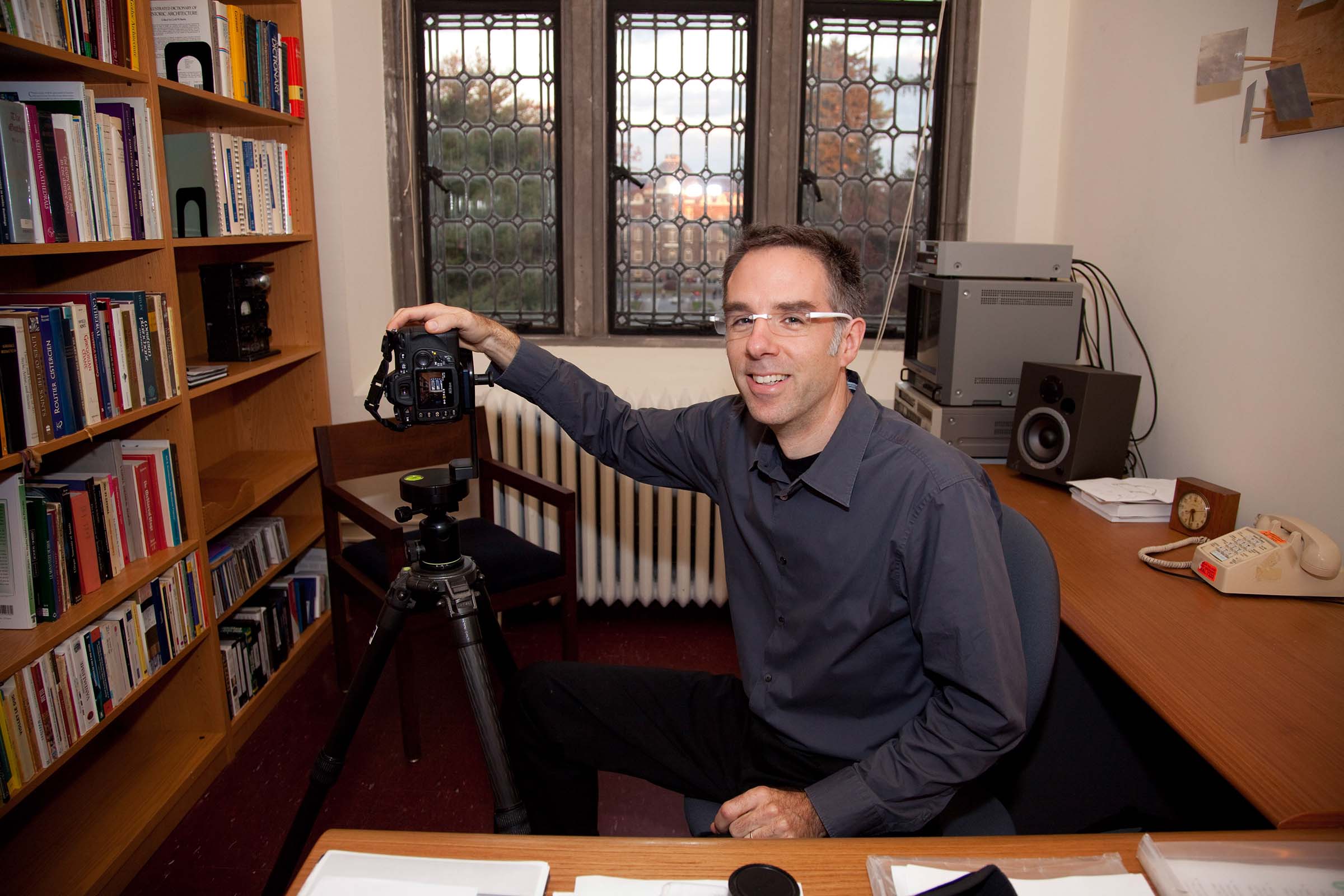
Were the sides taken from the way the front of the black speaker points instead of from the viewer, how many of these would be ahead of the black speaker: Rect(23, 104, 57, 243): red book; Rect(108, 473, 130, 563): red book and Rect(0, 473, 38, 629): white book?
3

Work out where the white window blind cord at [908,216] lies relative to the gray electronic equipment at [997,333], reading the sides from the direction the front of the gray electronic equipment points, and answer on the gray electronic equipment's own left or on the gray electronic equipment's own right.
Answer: on the gray electronic equipment's own right

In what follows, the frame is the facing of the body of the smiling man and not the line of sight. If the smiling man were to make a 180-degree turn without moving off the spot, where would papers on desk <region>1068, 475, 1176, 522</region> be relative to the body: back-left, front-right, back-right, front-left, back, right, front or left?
front

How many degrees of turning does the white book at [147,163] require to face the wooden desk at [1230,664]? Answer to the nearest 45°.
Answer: approximately 45° to its right

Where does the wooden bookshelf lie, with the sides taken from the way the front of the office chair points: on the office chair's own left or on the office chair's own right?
on the office chair's own right

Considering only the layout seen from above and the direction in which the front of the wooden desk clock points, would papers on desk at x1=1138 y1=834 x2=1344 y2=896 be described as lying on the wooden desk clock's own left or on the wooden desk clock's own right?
on the wooden desk clock's own left

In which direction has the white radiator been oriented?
toward the camera

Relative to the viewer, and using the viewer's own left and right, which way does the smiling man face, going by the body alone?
facing the viewer and to the left of the viewer

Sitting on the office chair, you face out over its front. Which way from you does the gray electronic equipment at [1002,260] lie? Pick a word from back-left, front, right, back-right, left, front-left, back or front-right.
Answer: back-right

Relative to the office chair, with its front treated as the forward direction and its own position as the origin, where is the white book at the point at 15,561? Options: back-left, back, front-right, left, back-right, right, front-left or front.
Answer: front-right
